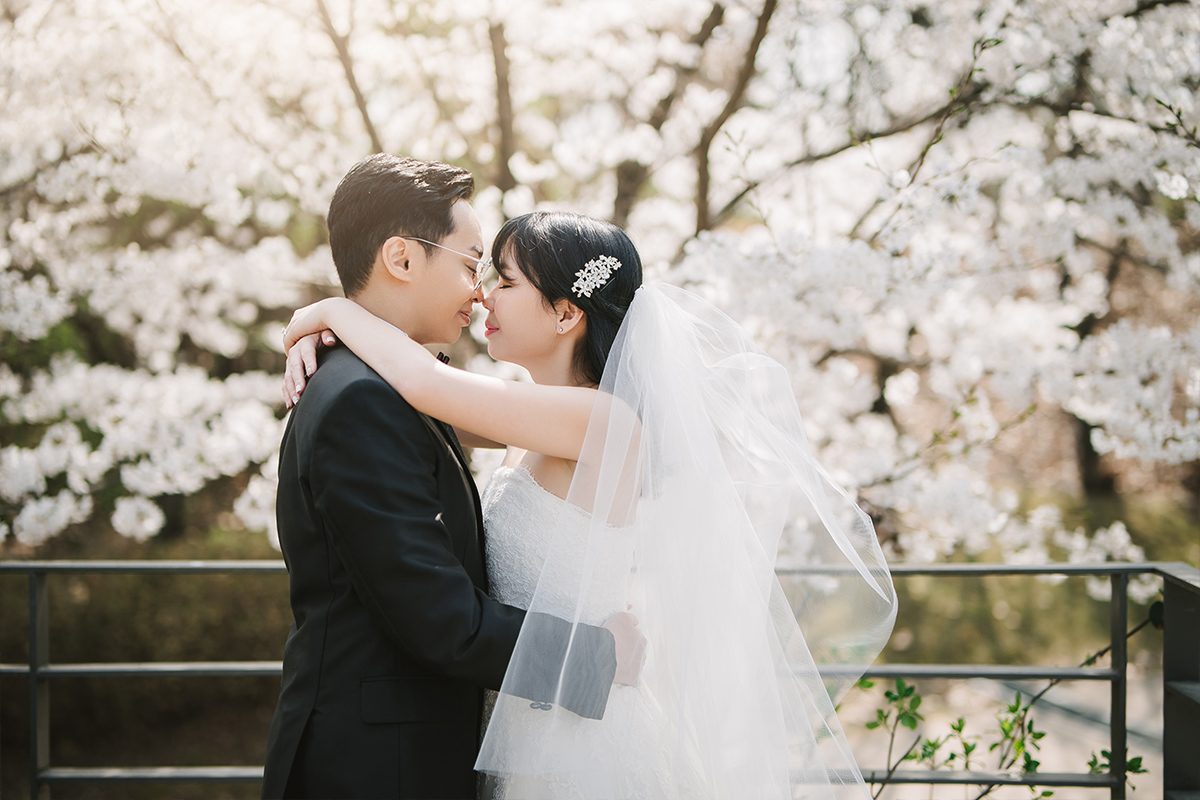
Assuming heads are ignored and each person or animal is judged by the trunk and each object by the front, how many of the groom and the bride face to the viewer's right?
1

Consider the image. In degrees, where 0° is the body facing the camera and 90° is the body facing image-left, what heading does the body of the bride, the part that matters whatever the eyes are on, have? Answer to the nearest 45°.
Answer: approximately 90°

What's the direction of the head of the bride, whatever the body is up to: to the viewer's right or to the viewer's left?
to the viewer's left

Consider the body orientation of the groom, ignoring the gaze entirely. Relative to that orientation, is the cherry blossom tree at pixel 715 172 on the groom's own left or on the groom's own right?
on the groom's own left

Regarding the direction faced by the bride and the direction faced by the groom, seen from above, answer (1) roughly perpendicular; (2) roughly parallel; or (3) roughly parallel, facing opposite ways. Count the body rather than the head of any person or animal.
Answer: roughly parallel, facing opposite ways

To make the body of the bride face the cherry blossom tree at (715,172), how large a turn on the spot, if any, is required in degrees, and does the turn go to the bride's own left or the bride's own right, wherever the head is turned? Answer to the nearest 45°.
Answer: approximately 90° to the bride's own right

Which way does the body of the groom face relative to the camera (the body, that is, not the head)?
to the viewer's right

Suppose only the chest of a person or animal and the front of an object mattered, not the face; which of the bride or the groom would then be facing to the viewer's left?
the bride

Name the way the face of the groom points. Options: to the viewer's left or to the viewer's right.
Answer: to the viewer's right
